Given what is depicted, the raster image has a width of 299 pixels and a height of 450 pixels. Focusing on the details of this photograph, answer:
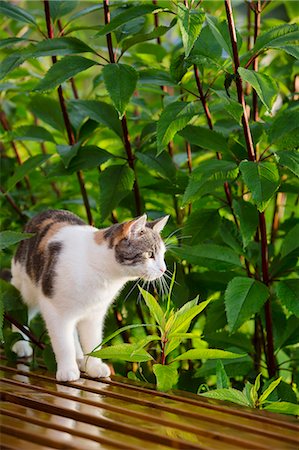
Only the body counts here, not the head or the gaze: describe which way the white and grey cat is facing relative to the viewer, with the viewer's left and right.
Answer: facing the viewer and to the right of the viewer
